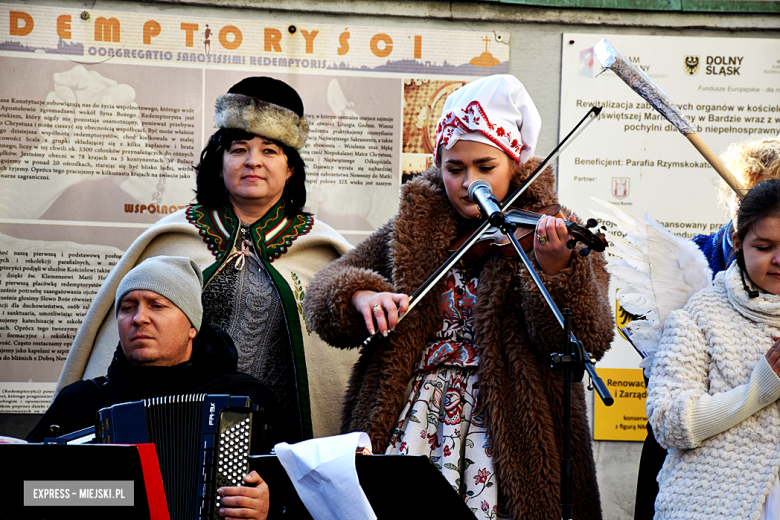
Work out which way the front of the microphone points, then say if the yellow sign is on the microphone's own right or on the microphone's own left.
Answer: on the microphone's own right

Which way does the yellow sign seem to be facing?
toward the camera

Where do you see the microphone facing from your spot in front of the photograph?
facing away from the viewer and to the left of the viewer

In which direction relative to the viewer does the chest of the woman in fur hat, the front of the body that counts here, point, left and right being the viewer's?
facing the viewer

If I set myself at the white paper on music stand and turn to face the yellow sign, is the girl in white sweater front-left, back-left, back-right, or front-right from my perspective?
front-right

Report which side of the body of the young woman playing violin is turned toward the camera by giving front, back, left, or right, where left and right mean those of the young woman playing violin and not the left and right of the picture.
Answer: front

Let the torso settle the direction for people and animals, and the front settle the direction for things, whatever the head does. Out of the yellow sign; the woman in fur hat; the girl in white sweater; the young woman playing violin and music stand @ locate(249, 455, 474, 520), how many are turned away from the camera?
1

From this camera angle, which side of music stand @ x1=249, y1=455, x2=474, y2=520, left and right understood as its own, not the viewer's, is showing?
back

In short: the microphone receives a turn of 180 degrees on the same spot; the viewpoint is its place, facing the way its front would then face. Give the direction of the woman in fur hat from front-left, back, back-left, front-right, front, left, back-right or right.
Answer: back

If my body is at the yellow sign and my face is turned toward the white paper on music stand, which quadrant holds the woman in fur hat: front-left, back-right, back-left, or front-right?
front-right

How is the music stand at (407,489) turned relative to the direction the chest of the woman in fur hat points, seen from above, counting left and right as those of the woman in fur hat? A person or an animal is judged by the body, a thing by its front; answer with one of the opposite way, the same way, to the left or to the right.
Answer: the opposite way
